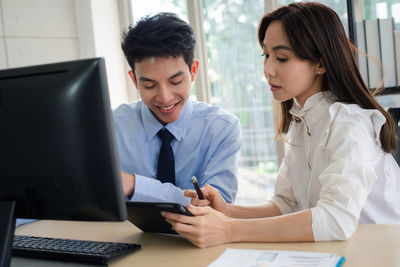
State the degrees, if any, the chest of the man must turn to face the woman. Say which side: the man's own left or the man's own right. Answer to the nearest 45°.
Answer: approximately 45° to the man's own left

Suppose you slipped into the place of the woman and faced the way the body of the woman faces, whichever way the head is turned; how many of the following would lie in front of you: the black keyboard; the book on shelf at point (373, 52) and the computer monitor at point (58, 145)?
2

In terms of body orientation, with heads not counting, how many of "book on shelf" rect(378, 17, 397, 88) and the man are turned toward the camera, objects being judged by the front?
2
